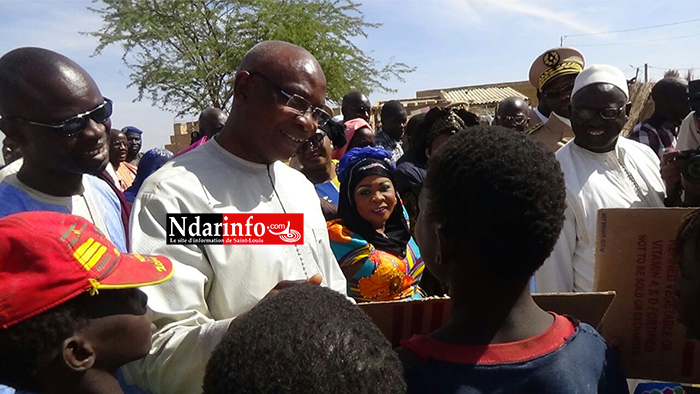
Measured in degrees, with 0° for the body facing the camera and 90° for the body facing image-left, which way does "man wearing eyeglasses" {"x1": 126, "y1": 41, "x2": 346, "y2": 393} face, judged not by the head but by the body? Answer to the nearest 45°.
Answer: approximately 315°

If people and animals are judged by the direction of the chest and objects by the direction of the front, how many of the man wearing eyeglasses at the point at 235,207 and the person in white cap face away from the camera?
0

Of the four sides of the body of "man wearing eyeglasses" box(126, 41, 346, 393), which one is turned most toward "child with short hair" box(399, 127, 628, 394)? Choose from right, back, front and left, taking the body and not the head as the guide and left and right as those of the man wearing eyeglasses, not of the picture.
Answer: front

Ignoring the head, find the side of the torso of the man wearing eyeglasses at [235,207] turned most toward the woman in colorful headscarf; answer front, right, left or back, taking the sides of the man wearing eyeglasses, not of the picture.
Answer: left

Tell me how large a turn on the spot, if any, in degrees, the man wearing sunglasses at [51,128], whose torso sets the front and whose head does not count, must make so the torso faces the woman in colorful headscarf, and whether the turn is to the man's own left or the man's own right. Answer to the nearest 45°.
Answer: approximately 45° to the man's own left

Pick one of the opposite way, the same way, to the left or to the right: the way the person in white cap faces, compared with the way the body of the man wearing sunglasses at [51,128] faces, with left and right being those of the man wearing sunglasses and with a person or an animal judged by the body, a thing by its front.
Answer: to the right

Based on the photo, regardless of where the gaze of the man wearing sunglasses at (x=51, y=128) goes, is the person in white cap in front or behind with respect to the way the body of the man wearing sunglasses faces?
in front

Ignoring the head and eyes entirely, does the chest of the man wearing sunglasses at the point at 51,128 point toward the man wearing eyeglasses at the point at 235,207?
yes
